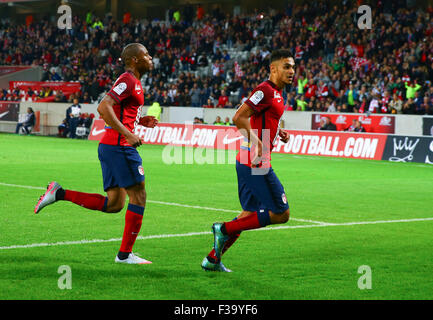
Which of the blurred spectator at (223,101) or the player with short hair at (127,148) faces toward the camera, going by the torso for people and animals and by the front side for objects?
the blurred spectator

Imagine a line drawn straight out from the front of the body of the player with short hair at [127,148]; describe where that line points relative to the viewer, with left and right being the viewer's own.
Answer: facing to the right of the viewer

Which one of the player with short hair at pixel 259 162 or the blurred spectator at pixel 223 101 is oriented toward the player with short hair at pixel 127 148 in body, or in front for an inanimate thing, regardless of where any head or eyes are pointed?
the blurred spectator

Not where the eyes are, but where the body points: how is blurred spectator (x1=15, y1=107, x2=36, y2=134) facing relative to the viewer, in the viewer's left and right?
facing the viewer and to the left of the viewer

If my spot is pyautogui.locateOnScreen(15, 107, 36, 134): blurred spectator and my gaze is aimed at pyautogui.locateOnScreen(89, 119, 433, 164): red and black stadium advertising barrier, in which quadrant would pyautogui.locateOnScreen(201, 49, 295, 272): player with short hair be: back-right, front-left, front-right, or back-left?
front-right

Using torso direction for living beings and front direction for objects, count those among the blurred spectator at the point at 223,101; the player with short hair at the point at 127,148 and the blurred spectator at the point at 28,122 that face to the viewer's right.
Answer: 1

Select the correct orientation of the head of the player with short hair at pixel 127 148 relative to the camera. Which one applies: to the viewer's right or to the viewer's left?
to the viewer's right

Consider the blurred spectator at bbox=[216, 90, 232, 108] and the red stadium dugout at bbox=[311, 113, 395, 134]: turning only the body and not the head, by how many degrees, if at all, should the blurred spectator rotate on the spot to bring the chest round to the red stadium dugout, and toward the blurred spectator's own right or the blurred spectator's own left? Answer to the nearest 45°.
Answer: approximately 45° to the blurred spectator's own left

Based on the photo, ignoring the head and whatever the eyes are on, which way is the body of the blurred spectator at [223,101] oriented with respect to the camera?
toward the camera

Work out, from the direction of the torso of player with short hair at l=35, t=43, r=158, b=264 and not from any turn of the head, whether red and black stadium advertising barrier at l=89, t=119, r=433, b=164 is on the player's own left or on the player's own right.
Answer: on the player's own left
